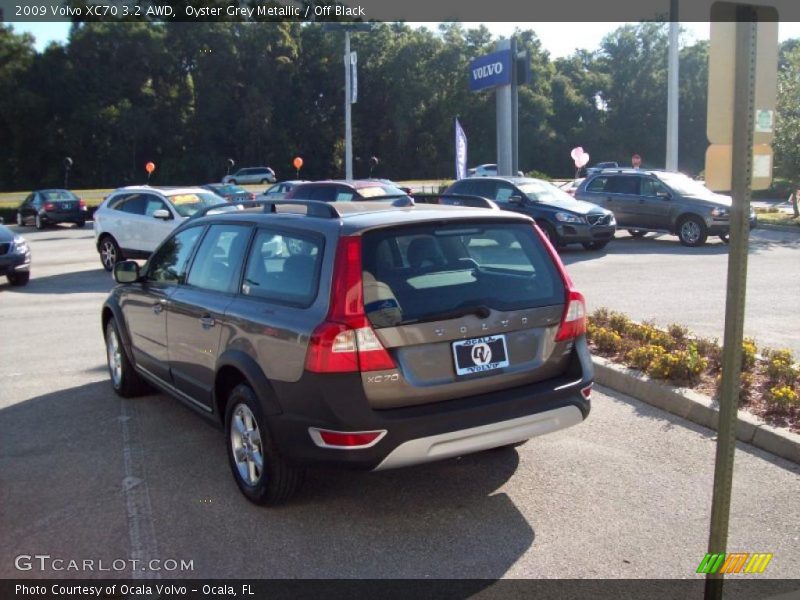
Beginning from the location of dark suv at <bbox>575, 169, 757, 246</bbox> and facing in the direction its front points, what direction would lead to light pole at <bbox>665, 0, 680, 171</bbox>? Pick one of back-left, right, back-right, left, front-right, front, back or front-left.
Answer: back-left

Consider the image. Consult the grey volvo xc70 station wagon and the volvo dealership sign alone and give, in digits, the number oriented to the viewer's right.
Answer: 0

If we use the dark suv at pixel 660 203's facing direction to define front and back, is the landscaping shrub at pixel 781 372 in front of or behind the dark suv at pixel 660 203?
in front

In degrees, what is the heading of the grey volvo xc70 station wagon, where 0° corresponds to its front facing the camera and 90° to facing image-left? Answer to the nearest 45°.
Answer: approximately 135°

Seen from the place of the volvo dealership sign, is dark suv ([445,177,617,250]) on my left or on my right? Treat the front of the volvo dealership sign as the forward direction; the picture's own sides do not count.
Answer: on my left

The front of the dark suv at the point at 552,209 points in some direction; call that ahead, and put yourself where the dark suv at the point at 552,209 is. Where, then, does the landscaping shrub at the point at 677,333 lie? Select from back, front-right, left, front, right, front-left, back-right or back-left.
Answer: front-right

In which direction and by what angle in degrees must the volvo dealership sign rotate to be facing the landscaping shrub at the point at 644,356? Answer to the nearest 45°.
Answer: approximately 45° to its left

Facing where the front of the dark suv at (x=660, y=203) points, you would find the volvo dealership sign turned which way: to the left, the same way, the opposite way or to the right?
to the right

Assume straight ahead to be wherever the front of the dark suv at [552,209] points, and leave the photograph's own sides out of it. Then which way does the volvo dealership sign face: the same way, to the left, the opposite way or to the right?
to the right

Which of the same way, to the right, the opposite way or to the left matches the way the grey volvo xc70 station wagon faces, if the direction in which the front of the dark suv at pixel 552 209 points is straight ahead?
the opposite way

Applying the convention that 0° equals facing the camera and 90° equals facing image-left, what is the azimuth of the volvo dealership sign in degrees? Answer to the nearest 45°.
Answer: approximately 45°

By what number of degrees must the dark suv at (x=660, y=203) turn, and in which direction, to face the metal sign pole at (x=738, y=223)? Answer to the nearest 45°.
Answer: approximately 45° to its right
